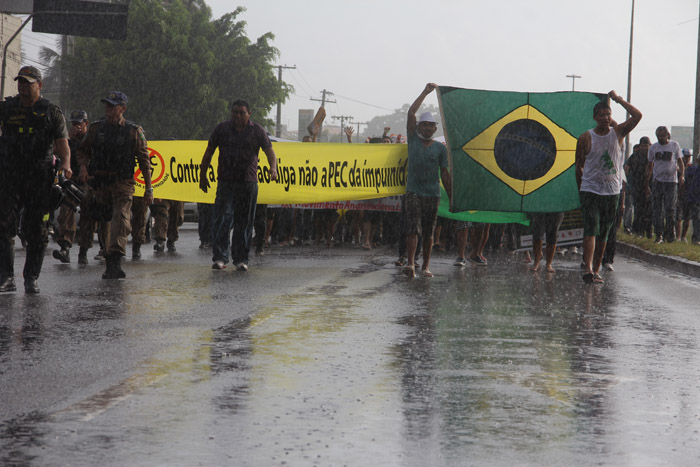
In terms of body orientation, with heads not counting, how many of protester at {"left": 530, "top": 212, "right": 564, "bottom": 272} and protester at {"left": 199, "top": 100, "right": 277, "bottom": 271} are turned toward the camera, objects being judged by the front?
2

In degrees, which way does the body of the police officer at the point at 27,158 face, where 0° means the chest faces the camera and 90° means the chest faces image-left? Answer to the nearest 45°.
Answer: approximately 0°

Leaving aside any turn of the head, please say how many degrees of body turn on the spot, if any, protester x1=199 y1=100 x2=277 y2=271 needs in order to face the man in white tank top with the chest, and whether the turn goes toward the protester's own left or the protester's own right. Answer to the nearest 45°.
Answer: approximately 90° to the protester's own left

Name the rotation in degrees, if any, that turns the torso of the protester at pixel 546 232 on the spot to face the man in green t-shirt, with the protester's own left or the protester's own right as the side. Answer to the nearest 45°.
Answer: approximately 45° to the protester's own right

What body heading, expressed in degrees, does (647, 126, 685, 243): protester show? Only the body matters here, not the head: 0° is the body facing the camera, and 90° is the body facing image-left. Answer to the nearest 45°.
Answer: approximately 0°

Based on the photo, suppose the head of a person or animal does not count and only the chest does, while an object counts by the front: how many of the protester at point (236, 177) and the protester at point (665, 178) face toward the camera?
2
